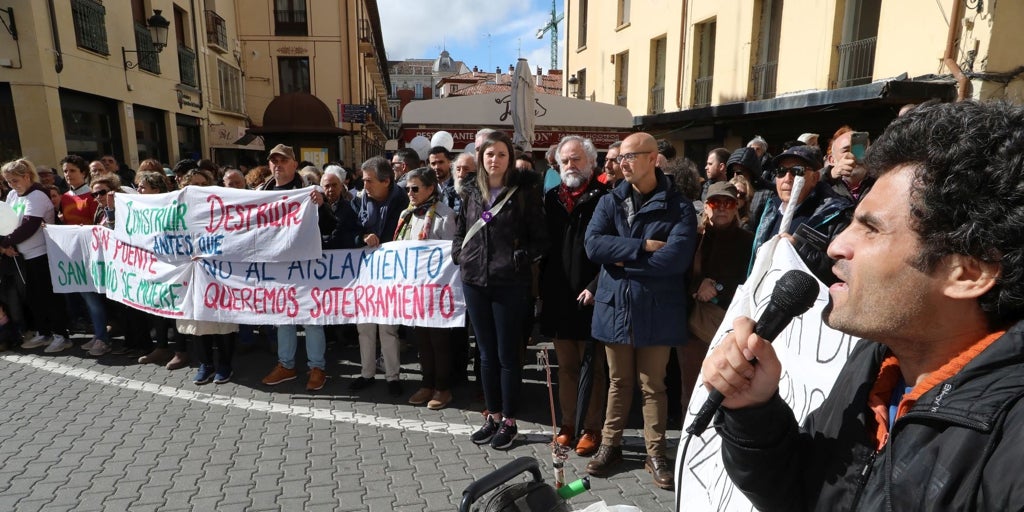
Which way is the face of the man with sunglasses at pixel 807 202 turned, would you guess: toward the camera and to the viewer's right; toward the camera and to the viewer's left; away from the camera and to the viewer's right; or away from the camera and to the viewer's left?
toward the camera and to the viewer's left

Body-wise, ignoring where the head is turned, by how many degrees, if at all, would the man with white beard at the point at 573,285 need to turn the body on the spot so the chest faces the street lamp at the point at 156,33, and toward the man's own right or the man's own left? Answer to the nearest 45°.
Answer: approximately 135° to the man's own right

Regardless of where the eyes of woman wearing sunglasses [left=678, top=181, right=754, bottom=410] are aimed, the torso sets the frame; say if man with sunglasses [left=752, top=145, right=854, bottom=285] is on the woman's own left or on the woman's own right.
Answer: on the woman's own left

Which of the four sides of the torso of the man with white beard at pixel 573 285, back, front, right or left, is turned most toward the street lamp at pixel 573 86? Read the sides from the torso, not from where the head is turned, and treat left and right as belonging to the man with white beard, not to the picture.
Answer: back

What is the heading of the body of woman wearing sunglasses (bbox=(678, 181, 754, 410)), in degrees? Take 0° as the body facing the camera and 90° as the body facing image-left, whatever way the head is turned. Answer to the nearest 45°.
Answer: approximately 0°

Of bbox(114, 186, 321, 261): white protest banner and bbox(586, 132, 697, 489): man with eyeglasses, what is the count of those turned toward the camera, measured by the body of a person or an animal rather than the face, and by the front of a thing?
2

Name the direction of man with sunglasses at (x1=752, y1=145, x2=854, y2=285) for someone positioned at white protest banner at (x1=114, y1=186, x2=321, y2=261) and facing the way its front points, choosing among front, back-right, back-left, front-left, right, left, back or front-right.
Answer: front-left

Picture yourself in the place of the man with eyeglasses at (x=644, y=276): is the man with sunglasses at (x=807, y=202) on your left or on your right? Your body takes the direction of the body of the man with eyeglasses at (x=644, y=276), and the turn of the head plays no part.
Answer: on your left

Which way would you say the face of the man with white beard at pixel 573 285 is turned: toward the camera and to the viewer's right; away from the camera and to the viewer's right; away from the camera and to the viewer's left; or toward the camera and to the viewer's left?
toward the camera and to the viewer's left

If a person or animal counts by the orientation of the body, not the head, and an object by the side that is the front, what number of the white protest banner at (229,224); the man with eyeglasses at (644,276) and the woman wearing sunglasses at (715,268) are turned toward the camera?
3

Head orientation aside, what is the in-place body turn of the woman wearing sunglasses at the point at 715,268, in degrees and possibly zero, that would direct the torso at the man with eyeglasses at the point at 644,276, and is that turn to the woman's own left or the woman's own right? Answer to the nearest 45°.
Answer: approximately 45° to the woman's own right
